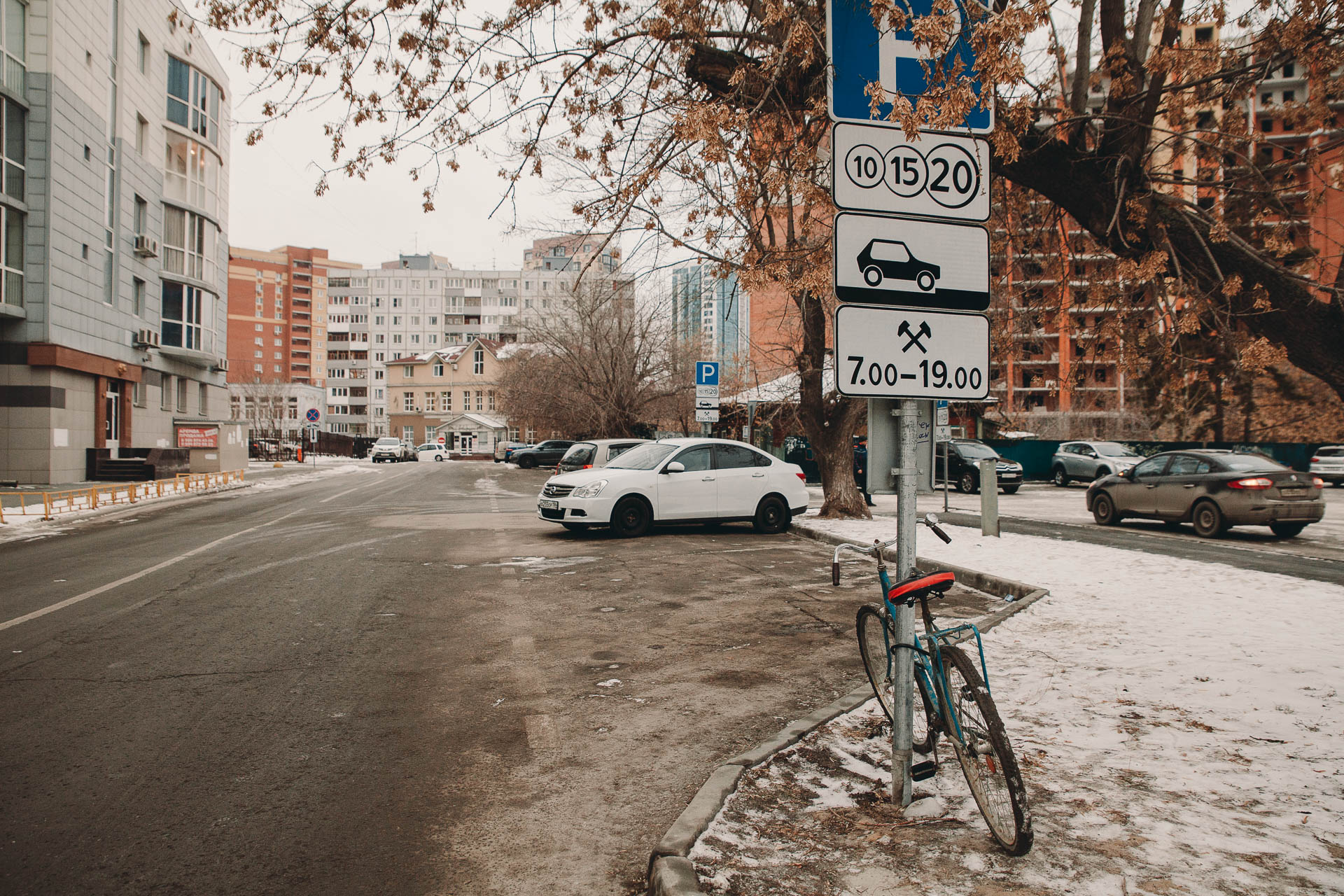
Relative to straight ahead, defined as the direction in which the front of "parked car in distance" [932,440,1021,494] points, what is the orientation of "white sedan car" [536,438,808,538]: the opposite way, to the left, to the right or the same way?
to the right

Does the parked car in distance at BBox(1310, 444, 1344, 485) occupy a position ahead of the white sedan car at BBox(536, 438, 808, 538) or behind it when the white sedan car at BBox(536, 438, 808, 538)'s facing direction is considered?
behind

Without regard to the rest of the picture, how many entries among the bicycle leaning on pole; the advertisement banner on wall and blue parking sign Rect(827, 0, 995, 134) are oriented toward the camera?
2

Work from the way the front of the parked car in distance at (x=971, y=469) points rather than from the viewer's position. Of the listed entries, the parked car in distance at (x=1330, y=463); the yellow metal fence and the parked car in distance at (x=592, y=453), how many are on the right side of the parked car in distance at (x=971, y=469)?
2

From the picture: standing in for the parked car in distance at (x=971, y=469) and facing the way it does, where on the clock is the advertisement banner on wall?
The advertisement banner on wall is roughly at 4 o'clock from the parked car in distance.

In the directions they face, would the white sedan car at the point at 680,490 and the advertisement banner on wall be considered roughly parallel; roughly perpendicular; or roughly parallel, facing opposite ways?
roughly perpendicular

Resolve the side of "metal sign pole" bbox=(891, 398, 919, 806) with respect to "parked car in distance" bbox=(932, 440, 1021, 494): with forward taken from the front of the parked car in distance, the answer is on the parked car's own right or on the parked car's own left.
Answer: on the parked car's own right

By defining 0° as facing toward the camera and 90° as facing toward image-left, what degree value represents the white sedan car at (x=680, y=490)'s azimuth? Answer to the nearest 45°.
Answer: approximately 45°

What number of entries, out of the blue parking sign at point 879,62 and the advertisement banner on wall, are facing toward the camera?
2

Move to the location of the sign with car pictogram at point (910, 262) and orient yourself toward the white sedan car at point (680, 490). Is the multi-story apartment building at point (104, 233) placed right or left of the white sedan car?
left

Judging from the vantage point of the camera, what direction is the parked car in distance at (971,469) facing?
facing the viewer and to the right of the viewer

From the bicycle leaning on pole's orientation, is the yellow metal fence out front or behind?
out front

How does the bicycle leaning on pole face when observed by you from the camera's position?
facing away from the viewer and to the left of the viewer

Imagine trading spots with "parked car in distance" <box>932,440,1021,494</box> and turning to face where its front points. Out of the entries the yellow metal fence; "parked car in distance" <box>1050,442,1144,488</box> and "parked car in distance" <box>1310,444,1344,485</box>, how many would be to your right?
1

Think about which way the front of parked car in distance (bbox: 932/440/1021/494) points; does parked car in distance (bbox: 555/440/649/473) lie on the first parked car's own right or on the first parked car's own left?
on the first parked car's own right

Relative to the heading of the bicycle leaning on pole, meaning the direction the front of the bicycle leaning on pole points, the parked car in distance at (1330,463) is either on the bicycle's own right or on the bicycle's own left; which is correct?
on the bicycle's own right
